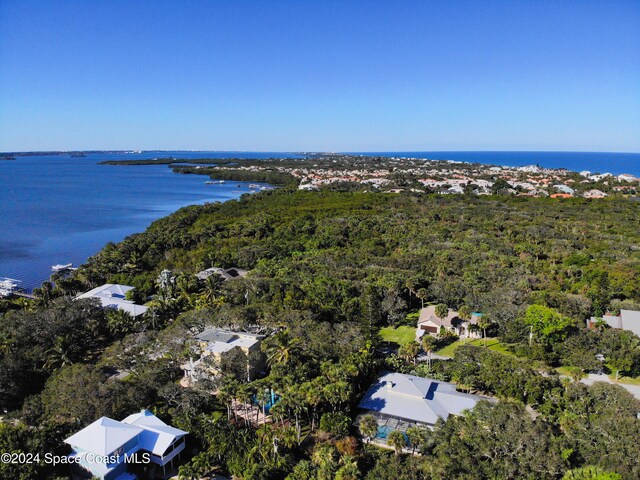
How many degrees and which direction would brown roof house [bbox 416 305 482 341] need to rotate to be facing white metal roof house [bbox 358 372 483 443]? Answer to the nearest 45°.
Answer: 0° — it already faces it

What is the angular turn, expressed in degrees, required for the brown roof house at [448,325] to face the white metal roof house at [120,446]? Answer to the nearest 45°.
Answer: approximately 45° to its right

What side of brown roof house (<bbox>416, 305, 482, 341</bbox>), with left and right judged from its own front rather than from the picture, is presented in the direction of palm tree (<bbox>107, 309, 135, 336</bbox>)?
right

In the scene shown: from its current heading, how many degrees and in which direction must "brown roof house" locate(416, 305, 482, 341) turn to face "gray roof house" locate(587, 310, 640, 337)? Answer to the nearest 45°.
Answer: approximately 90° to its left

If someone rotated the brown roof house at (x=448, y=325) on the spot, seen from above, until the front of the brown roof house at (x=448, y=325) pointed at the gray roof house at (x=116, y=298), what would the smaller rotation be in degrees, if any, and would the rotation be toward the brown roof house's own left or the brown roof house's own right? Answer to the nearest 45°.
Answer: approximately 90° to the brown roof house's own right

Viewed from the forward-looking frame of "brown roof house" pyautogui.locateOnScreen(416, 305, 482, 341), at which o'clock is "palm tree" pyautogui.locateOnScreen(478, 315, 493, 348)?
The palm tree is roughly at 10 o'clock from the brown roof house.

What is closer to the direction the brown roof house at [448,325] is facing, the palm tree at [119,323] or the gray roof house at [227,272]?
the palm tree

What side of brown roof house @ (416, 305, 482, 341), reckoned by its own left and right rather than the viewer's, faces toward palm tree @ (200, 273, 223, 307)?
right

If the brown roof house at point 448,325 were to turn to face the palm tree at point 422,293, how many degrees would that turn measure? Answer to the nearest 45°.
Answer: approximately 135° to its right

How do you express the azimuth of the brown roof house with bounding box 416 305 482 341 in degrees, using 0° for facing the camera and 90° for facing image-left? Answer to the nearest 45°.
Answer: approximately 0°

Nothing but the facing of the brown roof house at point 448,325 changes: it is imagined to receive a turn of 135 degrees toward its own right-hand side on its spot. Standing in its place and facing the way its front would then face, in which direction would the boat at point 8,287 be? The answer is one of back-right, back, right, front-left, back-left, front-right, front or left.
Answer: front-left
